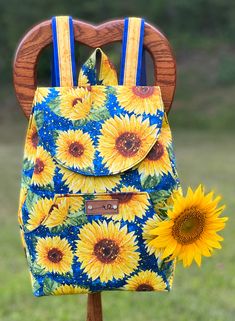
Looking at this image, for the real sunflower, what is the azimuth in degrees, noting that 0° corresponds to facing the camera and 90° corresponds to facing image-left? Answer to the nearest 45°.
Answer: approximately 0°

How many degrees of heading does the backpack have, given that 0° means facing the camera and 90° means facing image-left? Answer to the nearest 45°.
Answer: approximately 0°

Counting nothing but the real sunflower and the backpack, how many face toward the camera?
2
